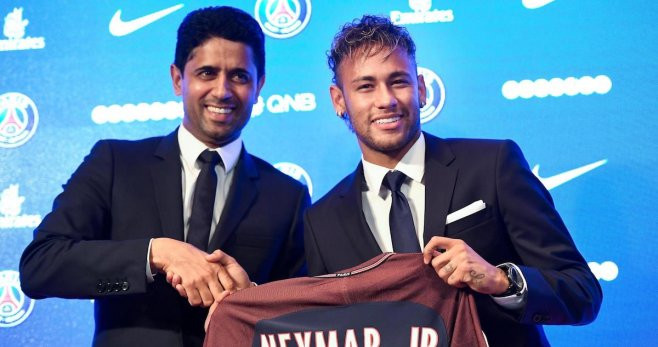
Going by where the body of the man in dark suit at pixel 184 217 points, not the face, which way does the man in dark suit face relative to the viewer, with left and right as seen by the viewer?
facing the viewer

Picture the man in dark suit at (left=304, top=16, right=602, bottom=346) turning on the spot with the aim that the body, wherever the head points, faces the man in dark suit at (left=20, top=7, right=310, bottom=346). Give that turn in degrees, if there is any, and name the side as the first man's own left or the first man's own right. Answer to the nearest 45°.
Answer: approximately 90° to the first man's own right

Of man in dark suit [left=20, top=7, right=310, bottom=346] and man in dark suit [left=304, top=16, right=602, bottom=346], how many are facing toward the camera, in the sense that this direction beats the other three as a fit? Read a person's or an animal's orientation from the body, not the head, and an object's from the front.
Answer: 2

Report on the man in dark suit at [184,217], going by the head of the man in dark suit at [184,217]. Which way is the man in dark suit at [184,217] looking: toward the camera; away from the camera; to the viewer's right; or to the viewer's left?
toward the camera

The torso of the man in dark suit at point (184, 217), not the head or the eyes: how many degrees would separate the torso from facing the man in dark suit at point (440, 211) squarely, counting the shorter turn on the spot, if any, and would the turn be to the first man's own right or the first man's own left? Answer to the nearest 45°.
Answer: approximately 45° to the first man's own left

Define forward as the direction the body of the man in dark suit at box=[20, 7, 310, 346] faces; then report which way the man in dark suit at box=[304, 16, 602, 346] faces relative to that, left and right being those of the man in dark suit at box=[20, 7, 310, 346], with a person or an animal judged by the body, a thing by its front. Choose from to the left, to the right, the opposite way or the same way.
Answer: the same way
